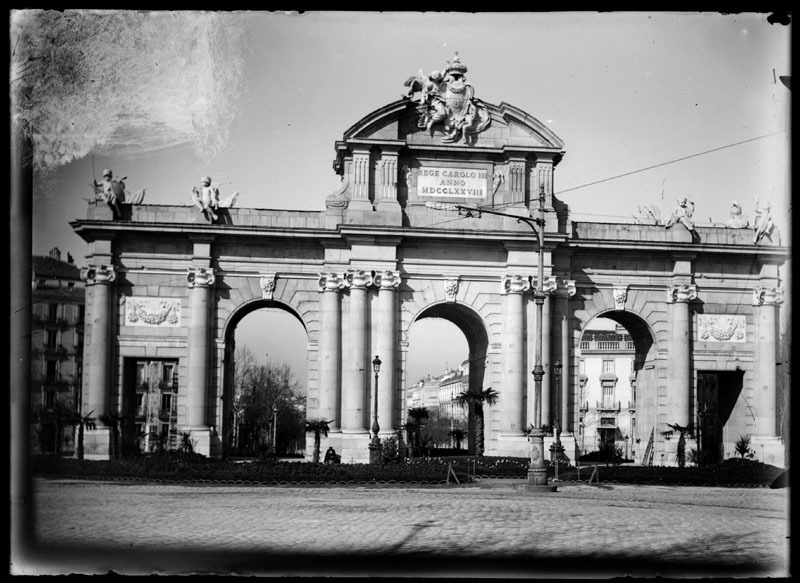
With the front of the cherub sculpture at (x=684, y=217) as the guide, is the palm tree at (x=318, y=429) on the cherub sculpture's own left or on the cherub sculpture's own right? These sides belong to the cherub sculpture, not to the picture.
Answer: on the cherub sculpture's own right

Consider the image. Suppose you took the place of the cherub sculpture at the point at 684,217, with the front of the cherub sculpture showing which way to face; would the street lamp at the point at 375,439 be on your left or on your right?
on your right

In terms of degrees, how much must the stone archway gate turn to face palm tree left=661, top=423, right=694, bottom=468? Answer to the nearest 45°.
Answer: approximately 90° to its left

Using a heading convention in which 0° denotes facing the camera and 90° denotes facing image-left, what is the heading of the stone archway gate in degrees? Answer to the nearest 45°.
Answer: approximately 0°

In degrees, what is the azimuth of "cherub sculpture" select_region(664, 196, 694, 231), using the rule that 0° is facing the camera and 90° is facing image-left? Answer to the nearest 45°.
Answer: approximately 0°
